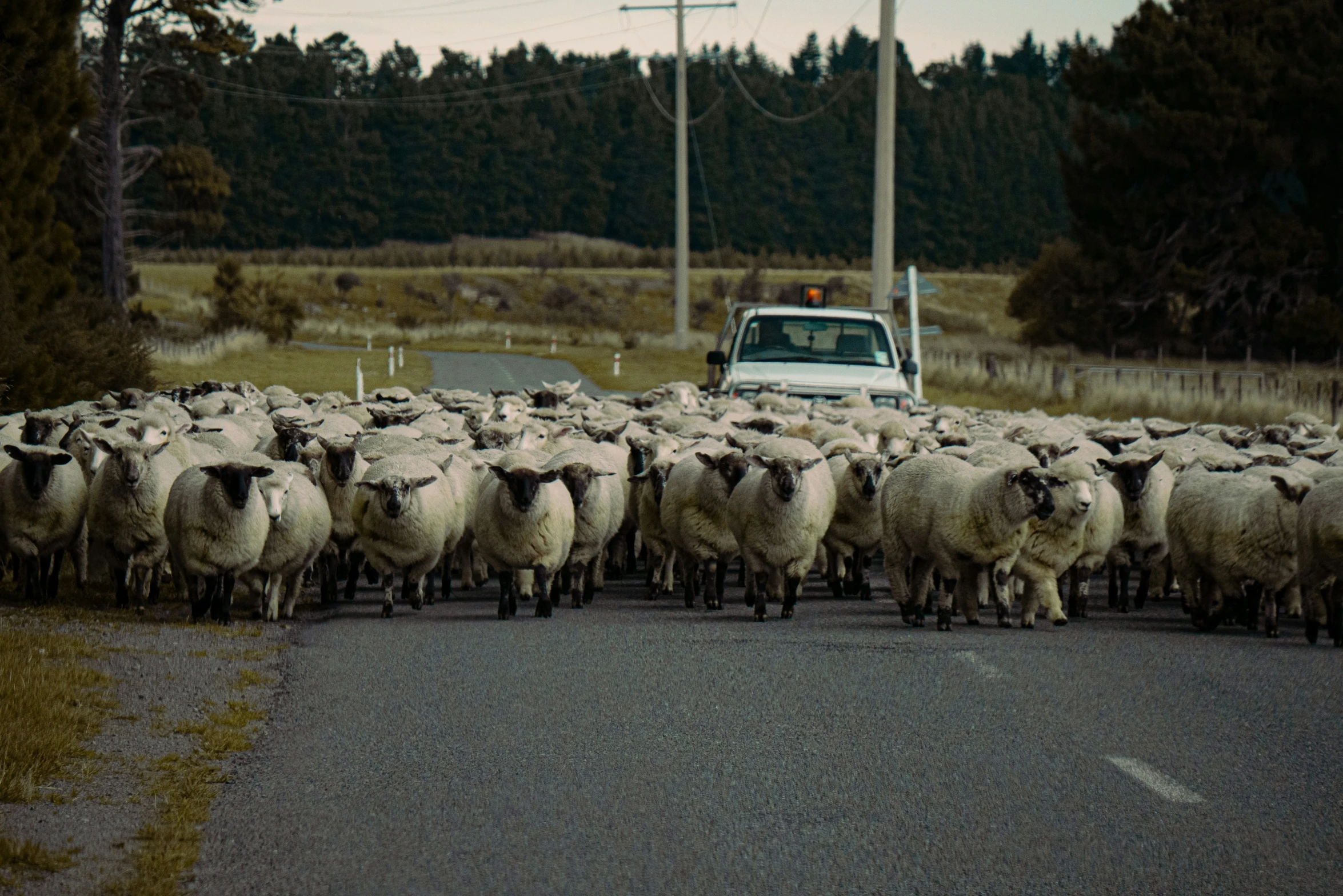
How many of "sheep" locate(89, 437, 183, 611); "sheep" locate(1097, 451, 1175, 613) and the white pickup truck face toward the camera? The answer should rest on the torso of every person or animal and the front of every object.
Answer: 3

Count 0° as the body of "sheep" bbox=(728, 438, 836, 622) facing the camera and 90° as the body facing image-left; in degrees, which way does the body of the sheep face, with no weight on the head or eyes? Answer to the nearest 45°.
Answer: approximately 0°

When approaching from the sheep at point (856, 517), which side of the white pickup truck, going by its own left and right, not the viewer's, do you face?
front

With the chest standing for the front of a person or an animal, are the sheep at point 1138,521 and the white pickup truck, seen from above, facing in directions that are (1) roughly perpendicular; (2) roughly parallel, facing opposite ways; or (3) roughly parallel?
roughly parallel

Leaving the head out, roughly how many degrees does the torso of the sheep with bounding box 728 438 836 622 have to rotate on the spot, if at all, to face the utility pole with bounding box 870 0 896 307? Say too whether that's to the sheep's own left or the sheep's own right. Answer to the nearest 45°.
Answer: approximately 180°

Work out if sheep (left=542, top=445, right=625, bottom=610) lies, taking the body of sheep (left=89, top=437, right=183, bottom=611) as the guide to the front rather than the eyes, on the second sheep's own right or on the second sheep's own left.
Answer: on the second sheep's own left

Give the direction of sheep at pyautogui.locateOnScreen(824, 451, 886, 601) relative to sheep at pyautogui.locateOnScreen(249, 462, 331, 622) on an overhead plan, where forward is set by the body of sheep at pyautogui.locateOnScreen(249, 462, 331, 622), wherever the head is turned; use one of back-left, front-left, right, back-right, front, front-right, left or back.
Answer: back-left

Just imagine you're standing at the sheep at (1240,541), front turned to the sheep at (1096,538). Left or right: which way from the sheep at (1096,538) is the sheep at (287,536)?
left

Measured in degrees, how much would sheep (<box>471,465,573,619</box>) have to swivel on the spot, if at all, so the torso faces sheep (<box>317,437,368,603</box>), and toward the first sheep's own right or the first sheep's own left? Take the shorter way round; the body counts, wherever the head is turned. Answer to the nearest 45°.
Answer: approximately 135° to the first sheep's own right

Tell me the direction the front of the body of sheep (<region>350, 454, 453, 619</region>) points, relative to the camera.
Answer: toward the camera

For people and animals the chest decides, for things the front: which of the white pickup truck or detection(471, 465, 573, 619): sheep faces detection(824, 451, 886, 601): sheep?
the white pickup truck

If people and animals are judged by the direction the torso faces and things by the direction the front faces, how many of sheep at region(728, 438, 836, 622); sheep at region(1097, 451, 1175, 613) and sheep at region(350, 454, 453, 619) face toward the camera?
3

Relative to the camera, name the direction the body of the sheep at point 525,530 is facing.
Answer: toward the camera

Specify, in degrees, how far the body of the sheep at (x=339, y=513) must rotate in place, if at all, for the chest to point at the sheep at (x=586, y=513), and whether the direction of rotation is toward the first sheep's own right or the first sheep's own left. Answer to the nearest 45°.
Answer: approximately 90° to the first sheep's own left

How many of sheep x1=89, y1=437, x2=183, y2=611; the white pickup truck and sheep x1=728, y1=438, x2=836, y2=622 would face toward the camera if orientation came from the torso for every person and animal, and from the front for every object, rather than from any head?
3
